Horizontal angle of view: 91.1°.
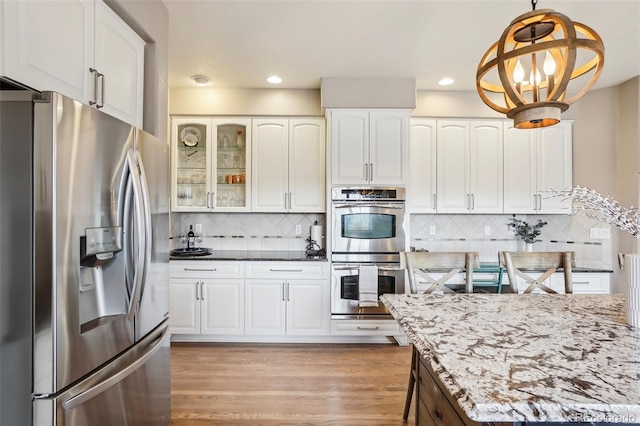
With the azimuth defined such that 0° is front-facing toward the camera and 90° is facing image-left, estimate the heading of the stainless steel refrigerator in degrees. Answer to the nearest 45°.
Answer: approximately 315°

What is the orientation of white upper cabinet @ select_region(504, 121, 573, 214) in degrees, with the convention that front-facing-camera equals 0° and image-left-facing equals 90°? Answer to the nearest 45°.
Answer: approximately 0°

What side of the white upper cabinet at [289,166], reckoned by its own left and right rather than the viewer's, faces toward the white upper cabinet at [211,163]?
right

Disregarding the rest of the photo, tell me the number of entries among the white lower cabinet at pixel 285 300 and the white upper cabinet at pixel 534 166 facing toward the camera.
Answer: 2

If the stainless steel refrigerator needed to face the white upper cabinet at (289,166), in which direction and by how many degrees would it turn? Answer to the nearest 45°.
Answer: approximately 90° to its left

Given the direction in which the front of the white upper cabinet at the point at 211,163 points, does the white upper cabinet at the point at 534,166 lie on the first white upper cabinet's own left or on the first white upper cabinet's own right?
on the first white upper cabinet's own left

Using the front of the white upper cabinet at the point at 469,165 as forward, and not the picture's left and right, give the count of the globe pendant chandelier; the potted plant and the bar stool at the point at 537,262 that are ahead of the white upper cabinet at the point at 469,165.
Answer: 2

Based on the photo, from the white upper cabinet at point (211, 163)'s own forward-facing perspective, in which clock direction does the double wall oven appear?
The double wall oven is roughly at 10 o'clock from the white upper cabinet.
